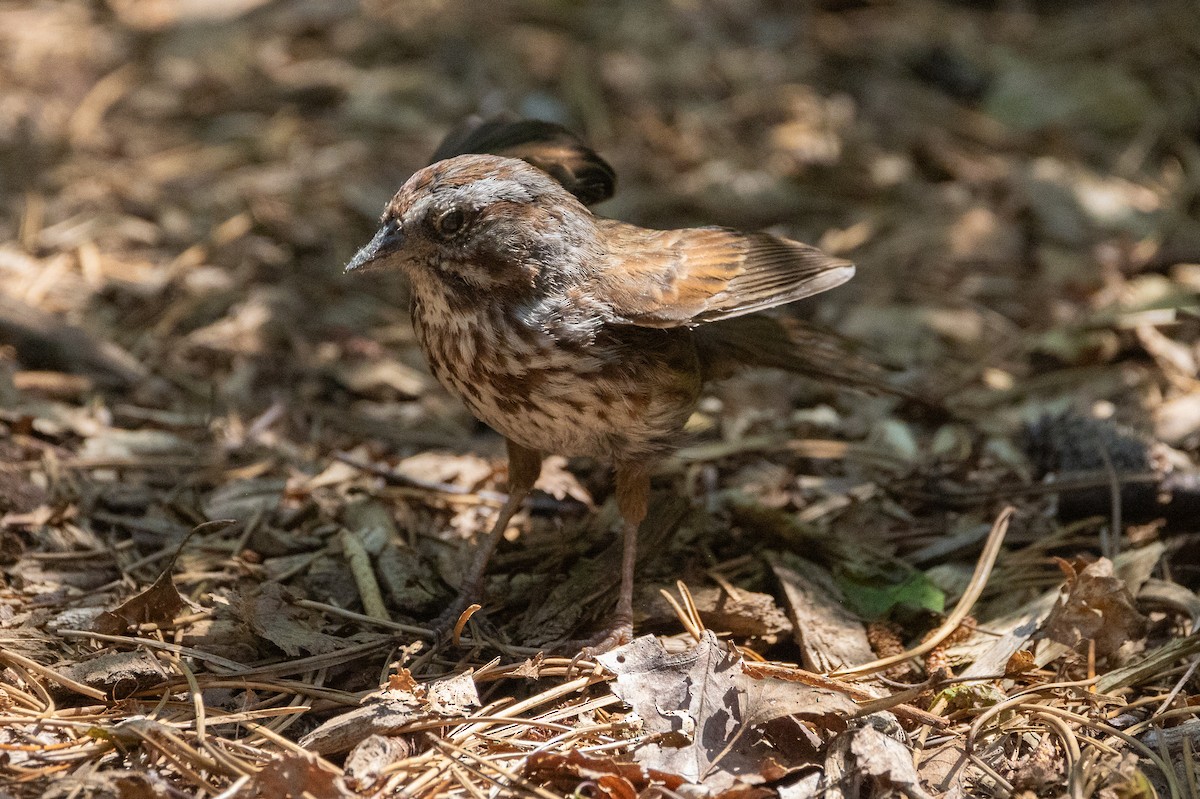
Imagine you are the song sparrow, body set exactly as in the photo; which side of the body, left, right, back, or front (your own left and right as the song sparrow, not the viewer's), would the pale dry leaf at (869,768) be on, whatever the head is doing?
left

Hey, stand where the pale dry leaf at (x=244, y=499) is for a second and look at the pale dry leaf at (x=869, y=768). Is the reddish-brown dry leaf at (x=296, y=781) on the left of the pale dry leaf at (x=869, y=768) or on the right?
right

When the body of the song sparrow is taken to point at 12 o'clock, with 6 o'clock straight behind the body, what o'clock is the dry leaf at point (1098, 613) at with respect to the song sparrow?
The dry leaf is roughly at 8 o'clock from the song sparrow.

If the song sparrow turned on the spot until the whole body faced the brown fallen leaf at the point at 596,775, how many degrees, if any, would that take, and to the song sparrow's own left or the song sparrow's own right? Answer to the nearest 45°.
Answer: approximately 45° to the song sparrow's own left

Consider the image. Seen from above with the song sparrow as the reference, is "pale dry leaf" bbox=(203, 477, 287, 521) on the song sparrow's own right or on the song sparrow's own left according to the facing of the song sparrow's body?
on the song sparrow's own right

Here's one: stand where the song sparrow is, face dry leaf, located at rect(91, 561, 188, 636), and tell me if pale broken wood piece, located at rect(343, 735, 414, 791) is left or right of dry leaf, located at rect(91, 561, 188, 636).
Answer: left

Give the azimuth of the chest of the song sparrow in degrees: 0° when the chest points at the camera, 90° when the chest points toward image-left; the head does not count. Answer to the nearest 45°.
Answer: approximately 45°
